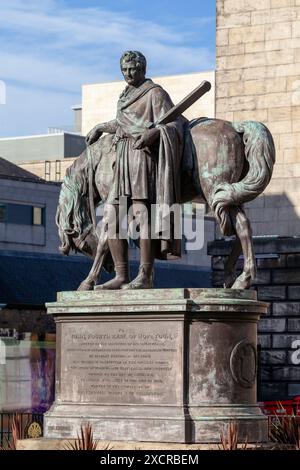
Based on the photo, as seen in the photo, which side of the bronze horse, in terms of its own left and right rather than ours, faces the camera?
left

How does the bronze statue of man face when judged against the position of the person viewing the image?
facing the viewer and to the left of the viewer
